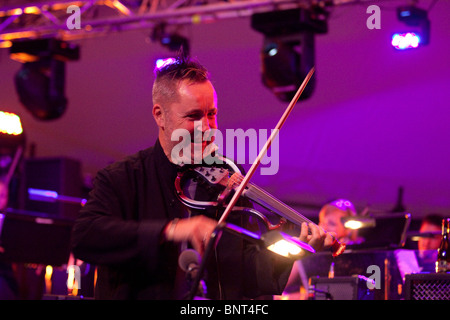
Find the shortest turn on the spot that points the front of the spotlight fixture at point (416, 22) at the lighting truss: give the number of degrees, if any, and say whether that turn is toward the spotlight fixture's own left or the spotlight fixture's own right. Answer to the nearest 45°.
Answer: approximately 45° to the spotlight fixture's own right

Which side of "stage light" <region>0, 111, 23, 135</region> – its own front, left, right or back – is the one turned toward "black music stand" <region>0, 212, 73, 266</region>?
front

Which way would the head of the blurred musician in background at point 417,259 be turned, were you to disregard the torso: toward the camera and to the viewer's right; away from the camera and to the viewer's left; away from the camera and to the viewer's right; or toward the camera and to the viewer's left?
toward the camera and to the viewer's left

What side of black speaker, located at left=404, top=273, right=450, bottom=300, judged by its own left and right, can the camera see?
front

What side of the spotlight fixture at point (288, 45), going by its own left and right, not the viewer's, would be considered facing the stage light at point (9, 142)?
right

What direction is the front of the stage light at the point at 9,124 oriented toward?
toward the camera

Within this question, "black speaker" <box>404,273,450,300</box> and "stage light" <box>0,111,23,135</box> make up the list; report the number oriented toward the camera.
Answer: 2

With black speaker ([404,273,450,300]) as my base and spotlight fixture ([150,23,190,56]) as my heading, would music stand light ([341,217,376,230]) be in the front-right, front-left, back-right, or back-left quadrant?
front-right

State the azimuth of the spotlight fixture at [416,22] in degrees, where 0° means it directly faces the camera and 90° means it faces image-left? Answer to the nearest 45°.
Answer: approximately 45°
